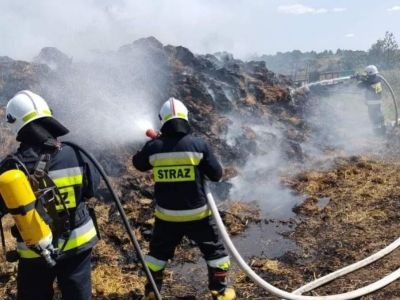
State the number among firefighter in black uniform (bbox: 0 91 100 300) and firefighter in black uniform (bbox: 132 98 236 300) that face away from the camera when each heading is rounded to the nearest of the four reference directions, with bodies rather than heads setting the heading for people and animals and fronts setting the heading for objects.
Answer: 2

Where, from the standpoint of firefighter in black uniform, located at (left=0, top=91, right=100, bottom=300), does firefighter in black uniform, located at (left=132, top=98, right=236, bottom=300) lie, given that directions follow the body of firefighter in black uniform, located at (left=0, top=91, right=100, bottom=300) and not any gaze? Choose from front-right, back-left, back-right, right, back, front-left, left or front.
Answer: front-right

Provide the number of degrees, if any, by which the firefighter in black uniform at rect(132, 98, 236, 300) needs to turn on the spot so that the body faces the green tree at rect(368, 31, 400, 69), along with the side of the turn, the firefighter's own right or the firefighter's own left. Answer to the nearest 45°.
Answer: approximately 45° to the firefighter's own right

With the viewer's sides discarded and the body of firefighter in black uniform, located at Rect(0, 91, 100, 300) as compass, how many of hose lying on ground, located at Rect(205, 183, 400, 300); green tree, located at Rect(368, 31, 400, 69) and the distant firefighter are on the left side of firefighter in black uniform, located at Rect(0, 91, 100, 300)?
0

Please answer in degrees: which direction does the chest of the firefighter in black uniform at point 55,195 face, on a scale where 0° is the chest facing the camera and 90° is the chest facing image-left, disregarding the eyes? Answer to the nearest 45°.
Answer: approximately 180°

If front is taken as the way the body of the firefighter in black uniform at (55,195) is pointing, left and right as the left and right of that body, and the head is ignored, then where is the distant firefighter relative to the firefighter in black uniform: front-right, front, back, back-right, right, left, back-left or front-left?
front-right

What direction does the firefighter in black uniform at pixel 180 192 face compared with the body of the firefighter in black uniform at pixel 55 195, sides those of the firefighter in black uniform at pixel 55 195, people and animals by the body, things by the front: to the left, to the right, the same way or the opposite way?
the same way

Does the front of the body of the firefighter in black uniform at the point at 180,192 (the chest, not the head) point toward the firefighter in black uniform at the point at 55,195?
no

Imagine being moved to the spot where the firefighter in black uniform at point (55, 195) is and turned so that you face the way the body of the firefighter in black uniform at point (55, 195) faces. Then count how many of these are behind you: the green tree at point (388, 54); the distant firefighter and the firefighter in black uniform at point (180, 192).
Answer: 0

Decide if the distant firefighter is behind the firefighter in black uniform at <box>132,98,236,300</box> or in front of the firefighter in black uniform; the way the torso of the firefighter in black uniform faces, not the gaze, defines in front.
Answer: in front

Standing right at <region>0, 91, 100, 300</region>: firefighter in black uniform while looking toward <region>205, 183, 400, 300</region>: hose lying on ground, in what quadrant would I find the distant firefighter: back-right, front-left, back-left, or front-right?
front-left

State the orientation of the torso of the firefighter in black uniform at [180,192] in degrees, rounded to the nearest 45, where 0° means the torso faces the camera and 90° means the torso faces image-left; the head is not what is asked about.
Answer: approximately 180°
